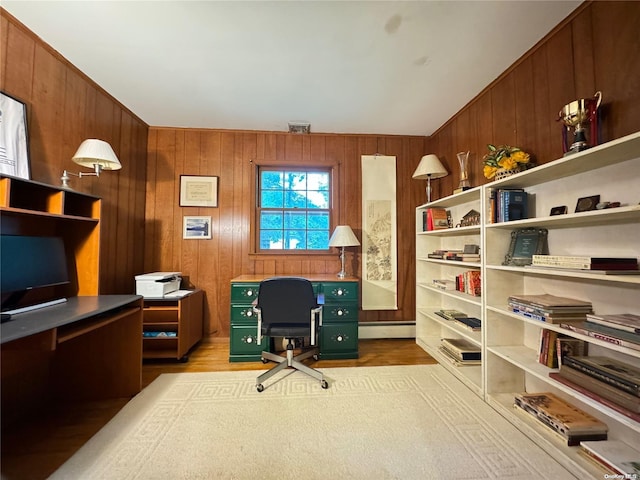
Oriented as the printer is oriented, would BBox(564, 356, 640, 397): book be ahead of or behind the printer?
ahead

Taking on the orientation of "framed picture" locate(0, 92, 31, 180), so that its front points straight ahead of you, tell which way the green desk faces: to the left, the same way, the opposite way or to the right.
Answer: to the right

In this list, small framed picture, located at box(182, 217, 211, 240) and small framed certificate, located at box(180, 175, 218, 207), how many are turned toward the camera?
2

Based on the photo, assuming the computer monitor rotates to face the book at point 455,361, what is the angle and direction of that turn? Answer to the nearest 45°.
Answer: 0° — it already faces it

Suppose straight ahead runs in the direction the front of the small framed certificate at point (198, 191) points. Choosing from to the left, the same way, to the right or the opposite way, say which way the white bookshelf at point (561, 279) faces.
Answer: to the right

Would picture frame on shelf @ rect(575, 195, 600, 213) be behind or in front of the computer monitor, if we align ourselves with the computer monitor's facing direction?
in front

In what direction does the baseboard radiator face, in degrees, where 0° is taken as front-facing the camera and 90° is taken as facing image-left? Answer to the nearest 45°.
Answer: approximately 0°

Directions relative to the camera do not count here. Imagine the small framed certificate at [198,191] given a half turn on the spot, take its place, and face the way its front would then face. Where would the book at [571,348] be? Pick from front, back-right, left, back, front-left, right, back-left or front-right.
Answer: back-right

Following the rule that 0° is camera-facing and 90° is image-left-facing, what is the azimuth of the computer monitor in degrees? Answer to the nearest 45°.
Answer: approximately 315°

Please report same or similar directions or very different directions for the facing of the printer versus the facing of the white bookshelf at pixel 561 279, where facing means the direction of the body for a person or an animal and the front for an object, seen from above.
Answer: very different directions

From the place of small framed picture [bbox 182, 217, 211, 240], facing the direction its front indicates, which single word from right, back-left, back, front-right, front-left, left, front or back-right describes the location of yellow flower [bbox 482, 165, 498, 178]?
front-left

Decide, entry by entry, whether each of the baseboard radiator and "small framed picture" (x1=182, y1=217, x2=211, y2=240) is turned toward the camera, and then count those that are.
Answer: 2

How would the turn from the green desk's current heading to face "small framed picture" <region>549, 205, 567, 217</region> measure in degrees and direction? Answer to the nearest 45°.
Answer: approximately 45° to its left
